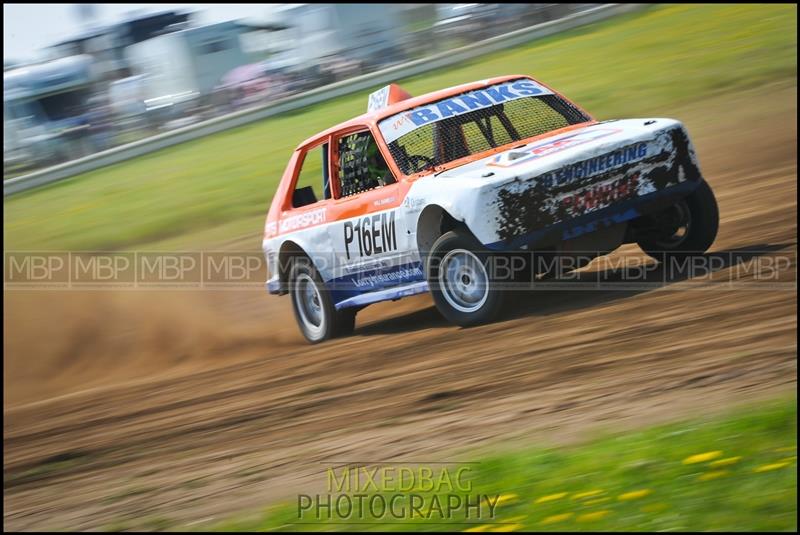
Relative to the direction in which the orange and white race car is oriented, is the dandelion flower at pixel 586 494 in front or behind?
in front

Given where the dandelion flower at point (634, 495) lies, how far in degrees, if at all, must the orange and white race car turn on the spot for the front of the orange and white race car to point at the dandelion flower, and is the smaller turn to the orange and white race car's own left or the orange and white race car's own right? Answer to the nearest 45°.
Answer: approximately 45° to the orange and white race car's own right

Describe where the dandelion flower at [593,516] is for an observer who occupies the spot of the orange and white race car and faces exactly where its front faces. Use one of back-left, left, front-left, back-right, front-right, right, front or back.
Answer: front-right

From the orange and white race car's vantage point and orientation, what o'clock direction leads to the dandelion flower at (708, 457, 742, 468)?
The dandelion flower is roughly at 1 o'clock from the orange and white race car.

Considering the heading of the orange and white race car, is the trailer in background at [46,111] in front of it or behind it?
behind

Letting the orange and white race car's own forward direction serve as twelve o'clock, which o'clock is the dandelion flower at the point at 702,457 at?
The dandelion flower is roughly at 1 o'clock from the orange and white race car.

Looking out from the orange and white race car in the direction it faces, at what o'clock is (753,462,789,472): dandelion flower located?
The dandelion flower is roughly at 1 o'clock from the orange and white race car.

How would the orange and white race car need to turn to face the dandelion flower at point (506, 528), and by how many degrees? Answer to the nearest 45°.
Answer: approximately 45° to its right

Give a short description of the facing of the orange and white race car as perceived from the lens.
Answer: facing the viewer and to the right of the viewer

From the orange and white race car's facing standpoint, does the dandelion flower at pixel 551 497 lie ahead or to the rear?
ahead
